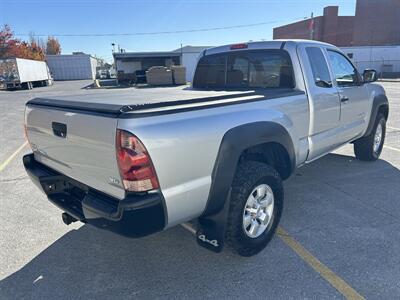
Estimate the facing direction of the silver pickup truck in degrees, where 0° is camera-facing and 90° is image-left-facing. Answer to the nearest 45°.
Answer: approximately 225°

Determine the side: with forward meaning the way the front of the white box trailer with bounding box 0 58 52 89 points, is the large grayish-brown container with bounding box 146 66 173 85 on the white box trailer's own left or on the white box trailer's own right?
on the white box trailer's own right

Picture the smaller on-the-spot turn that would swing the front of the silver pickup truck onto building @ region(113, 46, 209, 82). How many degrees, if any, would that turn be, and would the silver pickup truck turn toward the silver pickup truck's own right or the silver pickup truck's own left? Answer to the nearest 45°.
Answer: approximately 45° to the silver pickup truck's own left

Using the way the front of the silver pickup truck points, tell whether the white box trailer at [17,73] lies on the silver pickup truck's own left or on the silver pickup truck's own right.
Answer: on the silver pickup truck's own left

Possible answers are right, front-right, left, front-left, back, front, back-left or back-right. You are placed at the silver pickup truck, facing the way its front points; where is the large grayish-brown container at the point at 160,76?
front-left

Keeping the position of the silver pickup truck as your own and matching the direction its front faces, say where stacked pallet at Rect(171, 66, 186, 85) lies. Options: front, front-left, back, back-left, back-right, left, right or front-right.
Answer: front-left
